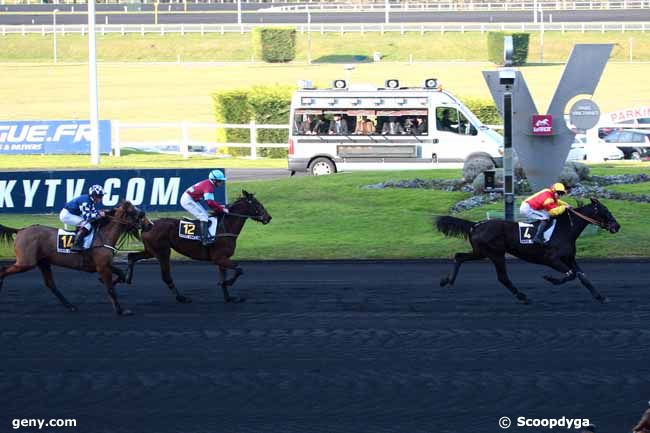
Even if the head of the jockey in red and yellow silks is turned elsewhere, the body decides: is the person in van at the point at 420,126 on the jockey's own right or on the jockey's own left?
on the jockey's own left

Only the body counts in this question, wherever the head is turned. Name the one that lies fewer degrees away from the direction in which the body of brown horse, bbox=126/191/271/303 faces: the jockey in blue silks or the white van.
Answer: the white van

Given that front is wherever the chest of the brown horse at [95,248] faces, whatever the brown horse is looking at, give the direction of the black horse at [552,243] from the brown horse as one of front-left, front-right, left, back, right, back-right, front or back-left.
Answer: front

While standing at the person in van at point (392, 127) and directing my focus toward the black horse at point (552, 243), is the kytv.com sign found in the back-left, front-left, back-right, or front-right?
front-right

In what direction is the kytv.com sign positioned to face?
toward the camera

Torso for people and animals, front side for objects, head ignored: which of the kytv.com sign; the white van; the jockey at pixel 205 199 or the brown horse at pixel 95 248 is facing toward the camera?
the kytv.com sign

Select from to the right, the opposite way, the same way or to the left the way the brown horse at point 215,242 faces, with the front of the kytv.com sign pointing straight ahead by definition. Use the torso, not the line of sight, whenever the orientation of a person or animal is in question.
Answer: to the left

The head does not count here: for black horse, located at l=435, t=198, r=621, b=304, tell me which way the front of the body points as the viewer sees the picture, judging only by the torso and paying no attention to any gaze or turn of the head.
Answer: to the viewer's right

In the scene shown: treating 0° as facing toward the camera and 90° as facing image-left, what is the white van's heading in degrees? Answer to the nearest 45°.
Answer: approximately 270°

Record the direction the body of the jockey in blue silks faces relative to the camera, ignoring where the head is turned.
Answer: to the viewer's right

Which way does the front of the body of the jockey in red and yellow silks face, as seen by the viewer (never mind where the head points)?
to the viewer's right

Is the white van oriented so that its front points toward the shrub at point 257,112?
no

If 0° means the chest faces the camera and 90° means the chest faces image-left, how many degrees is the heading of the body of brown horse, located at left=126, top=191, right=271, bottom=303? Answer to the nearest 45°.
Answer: approximately 270°

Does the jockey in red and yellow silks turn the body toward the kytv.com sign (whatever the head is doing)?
no

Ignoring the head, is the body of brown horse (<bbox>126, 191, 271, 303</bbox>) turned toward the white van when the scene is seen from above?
no

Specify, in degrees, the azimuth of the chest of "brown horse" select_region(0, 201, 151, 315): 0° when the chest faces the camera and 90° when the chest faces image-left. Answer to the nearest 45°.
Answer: approximately 270°
